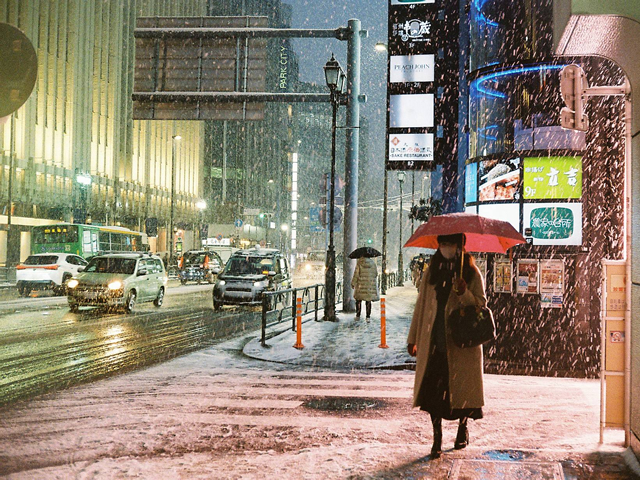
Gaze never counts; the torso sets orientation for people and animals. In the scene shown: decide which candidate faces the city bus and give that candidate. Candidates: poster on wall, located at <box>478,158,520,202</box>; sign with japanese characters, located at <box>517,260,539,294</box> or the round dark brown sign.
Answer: the round dark brown sign

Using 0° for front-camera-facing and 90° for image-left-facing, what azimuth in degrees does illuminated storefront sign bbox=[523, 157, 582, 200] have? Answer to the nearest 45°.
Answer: approximately 0°

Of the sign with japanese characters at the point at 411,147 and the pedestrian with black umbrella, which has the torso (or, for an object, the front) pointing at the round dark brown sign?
the sign with japanese characters

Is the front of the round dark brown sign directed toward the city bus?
yes

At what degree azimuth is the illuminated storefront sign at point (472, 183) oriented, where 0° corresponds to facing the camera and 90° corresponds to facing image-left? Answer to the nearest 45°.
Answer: approximately 45°

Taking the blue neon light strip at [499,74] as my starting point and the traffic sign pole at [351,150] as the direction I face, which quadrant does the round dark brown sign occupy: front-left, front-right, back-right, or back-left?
back-left
